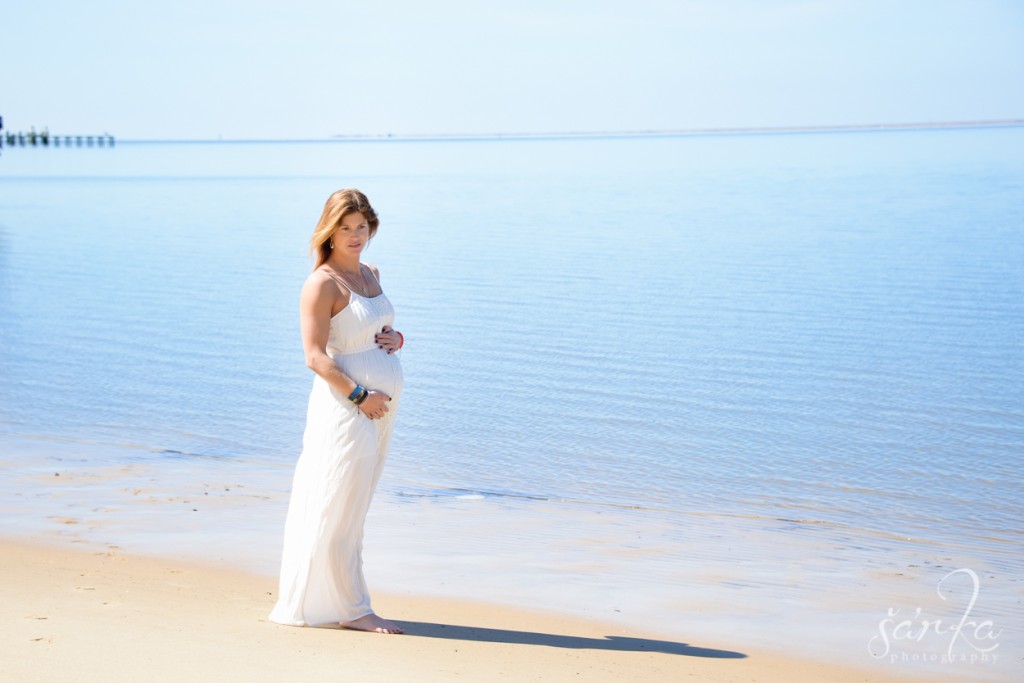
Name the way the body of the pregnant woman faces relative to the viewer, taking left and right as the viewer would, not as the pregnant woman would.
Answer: facing the viewer and to the right of the viewer
